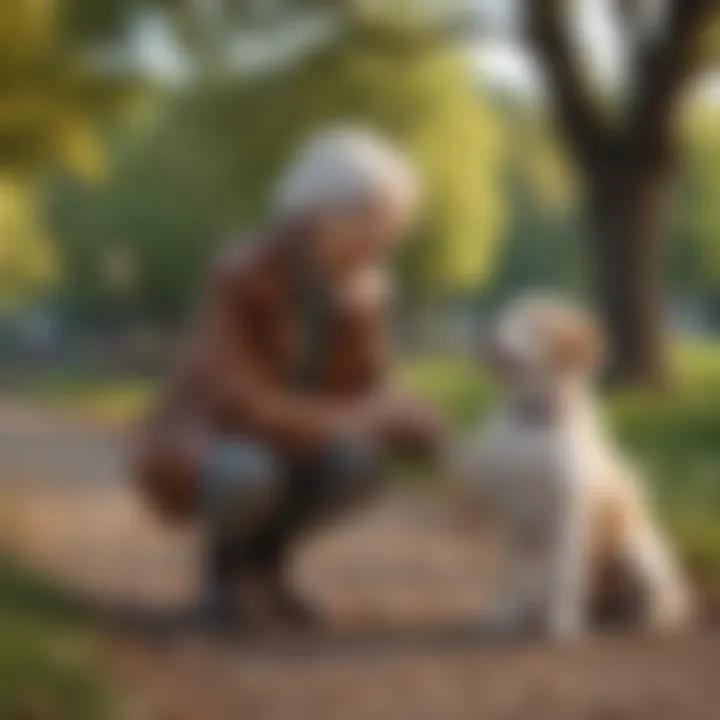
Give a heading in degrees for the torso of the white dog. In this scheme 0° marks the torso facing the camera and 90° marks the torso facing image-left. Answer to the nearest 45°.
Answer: approximately 45°

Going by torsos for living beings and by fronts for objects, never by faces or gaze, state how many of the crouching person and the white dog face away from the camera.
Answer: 0

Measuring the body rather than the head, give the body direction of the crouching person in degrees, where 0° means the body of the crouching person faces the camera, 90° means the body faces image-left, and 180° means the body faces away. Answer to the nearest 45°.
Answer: approximately 315°
